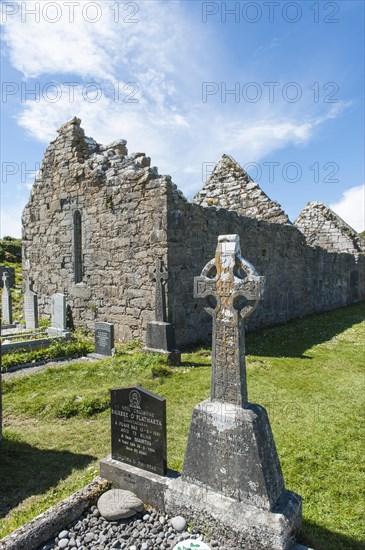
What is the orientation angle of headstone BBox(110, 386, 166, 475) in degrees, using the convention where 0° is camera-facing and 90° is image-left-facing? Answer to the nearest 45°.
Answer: approximately 45°

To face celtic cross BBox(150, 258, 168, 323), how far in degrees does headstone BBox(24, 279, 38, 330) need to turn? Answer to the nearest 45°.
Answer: approximately 90° to its left

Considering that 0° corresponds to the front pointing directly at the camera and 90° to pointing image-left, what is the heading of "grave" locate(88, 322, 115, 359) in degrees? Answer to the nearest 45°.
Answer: approximately 45°

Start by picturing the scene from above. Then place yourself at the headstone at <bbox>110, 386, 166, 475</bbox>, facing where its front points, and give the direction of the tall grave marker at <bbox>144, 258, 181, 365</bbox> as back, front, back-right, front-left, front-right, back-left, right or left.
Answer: back-right

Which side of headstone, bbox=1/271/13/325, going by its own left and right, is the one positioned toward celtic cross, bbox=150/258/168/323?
left

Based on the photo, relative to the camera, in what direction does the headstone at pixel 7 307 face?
facing the viewer and to the left of the viewer

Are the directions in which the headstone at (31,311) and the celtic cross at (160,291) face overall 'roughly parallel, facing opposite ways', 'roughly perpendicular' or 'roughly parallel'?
roughly parallel

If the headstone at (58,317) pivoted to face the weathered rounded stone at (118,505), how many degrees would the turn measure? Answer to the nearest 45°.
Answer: approximately 45° to its left

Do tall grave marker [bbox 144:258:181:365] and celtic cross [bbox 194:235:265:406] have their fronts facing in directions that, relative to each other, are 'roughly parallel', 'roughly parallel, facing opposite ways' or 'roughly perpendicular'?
roughly parallel

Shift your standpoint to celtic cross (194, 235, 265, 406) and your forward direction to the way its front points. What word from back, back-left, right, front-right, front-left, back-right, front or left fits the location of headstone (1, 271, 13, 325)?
right

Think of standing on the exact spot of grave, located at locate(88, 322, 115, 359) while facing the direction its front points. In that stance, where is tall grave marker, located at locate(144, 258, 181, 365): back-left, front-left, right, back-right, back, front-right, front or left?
left

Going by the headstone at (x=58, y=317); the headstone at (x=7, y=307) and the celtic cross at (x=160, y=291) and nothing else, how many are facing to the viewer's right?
0

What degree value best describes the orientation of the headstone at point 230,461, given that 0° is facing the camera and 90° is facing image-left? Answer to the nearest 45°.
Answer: approximately 45°

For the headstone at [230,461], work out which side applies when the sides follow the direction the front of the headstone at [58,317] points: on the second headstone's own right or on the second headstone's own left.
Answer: on the second headstone's own left
